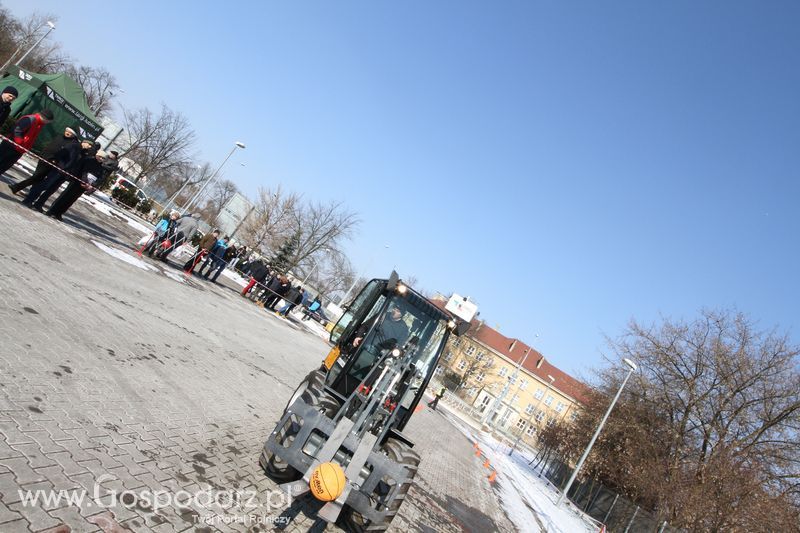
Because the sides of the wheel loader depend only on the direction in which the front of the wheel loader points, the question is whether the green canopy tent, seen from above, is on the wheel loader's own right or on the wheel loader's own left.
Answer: on the wheel loader's own right

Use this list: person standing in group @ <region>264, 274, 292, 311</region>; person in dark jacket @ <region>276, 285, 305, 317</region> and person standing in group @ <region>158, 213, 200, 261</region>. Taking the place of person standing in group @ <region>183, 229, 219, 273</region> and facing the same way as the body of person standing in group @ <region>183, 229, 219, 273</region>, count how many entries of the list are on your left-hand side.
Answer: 2

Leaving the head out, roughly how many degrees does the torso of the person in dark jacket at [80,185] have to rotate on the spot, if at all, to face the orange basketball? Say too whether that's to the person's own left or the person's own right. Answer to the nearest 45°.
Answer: approximately 45° to the person's own right

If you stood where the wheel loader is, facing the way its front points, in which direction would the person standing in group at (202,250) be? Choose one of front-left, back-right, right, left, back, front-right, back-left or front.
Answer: back-right

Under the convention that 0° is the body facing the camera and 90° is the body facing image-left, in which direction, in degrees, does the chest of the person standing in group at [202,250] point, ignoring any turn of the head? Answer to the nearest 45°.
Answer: approximately 315°

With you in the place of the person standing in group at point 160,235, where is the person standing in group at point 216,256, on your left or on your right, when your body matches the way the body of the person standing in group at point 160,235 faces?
on your left

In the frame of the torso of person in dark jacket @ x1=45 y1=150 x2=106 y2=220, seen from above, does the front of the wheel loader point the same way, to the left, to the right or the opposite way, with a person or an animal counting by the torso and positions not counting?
to the right

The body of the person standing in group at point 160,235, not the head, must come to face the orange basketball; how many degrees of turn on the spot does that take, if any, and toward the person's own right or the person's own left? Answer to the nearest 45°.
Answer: approximately 45° to the person's own right

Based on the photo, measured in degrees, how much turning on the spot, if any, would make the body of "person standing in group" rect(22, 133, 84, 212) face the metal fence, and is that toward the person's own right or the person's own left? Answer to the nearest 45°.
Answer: approximately 45° to the person's own left
